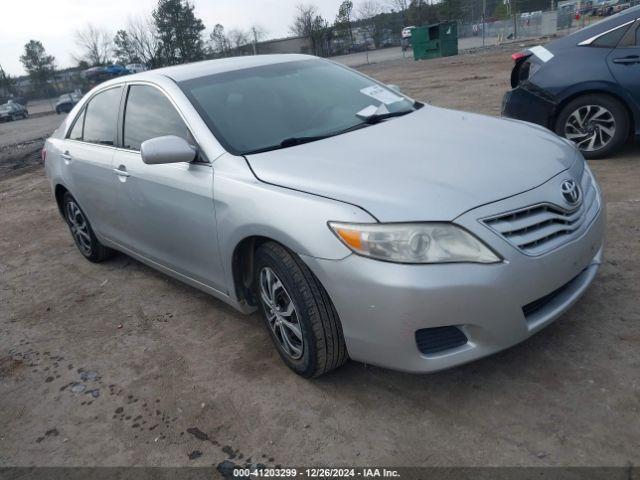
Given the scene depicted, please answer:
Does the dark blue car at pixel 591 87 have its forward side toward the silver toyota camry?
no

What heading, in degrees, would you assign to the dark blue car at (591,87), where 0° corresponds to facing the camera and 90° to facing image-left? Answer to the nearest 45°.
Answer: approximately 270°

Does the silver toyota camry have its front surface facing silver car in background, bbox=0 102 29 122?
no

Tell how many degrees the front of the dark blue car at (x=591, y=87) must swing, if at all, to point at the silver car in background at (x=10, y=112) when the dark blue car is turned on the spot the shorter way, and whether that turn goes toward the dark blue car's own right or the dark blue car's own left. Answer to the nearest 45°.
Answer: approximately 135° to the dark blue car's own left

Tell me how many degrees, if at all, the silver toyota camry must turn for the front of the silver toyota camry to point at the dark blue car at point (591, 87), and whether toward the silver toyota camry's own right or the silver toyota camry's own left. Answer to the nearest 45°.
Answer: approximately 90° to the silver toyota camry's own left

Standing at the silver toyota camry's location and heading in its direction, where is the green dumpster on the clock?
The green dumpster is roughly at 8 o'clock from the silver toyota camry.

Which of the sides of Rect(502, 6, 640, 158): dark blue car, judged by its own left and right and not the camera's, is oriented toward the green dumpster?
left

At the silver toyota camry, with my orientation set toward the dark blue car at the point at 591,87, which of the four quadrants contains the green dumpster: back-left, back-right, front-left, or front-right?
front-left

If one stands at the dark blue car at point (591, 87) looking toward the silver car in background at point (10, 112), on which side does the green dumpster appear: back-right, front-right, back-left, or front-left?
front-right

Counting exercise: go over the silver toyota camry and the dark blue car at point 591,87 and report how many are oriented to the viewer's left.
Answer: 0
